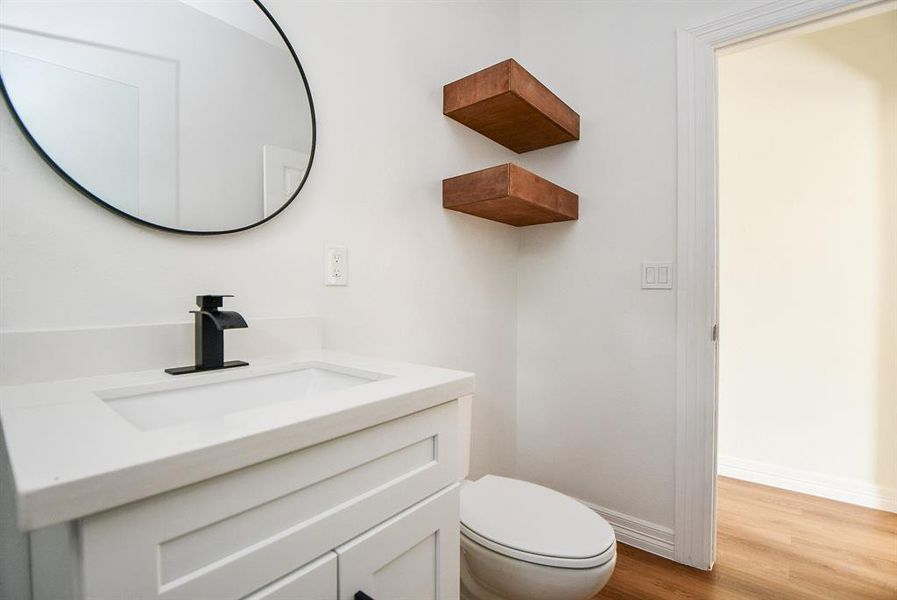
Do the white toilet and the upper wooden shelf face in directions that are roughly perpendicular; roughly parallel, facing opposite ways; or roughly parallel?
roughly parallel

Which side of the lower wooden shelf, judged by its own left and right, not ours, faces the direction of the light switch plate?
left

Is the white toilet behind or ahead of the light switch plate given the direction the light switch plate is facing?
ahead

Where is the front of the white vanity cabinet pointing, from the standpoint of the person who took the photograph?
facing the viewer and to the right of the viewer

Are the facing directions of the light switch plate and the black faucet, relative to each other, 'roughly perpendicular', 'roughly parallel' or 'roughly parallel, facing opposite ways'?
roughly perpendicular

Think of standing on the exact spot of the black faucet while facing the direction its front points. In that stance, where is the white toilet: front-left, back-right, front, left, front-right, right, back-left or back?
front-left

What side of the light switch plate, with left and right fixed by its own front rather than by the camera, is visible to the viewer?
front

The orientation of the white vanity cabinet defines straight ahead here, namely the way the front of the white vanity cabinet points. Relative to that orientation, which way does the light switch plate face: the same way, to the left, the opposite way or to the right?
to the right

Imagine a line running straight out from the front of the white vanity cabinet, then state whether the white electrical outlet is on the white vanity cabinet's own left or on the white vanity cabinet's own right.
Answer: on the white vanity cabinet's own left
